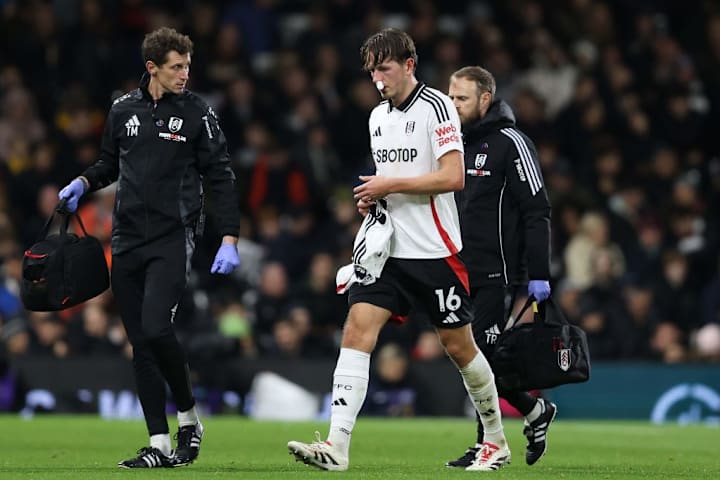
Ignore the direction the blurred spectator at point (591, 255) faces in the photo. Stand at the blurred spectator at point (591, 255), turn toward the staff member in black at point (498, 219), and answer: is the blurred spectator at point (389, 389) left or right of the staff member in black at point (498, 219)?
right

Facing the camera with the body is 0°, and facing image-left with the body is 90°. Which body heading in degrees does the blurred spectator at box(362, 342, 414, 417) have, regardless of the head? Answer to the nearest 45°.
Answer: approximately 0°

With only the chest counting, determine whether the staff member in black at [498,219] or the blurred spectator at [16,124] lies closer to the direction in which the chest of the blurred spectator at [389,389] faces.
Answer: the staff member in black

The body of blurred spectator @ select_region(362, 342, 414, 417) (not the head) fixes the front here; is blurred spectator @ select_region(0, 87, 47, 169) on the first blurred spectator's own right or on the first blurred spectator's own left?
on the first blurred spectator's own right

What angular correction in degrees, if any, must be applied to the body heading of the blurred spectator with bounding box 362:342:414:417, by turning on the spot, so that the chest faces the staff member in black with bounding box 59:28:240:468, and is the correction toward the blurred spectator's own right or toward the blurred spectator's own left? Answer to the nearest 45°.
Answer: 0° — they already face them

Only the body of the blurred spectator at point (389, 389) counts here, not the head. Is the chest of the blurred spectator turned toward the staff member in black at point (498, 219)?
yes

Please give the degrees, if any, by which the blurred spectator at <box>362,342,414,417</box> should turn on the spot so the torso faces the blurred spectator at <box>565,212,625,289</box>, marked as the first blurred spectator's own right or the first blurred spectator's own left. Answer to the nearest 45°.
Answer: approximately 135° to the first blurred spectator's own left

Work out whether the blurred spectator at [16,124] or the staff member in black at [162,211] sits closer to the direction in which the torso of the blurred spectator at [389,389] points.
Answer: the staff member in black

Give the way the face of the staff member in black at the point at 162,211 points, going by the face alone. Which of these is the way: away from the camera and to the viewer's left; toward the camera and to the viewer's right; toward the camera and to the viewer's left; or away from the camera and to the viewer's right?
toward the camera and to the viewer's right
